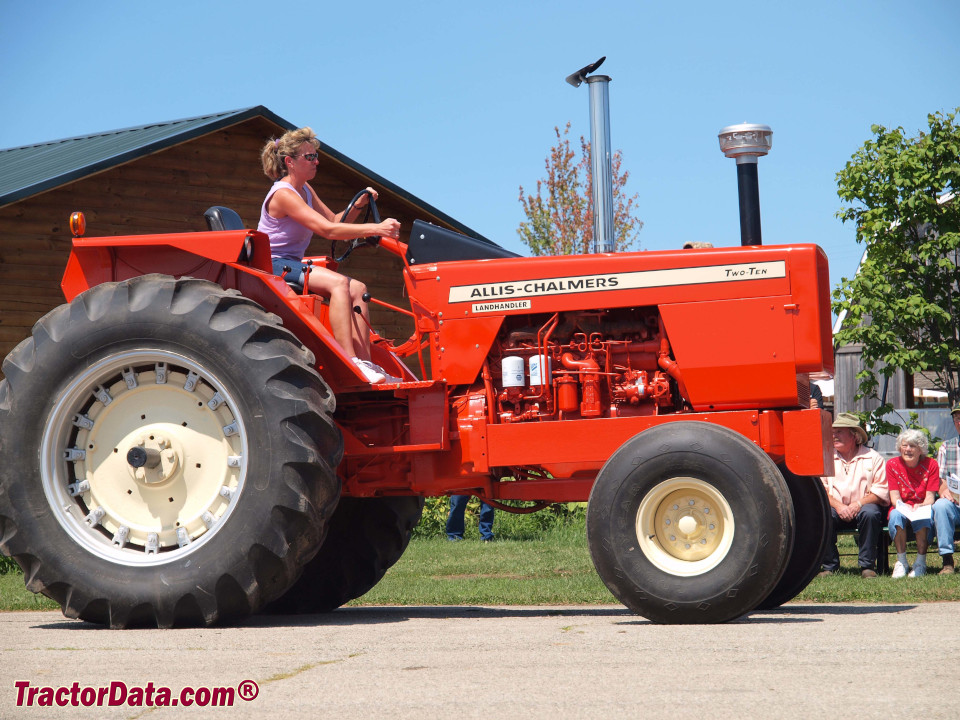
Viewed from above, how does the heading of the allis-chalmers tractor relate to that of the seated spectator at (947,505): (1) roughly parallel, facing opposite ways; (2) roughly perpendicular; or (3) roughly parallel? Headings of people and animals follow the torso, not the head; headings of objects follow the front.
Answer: roughly perpendicular

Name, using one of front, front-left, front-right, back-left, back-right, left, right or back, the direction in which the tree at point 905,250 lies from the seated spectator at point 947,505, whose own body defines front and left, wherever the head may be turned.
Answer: back

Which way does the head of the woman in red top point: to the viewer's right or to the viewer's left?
to the viewer's left

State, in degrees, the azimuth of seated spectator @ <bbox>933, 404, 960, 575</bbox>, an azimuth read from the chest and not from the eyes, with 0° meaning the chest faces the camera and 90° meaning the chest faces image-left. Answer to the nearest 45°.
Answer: approximately 0°

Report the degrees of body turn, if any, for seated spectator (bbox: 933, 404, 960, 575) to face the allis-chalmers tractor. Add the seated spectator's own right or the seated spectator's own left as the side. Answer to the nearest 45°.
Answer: approximately 45° to the seated spectator's own right

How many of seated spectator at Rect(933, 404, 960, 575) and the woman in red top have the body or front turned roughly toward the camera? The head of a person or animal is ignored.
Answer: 2

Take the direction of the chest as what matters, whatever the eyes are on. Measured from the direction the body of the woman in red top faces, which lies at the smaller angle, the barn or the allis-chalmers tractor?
the allis-chalmers tractor

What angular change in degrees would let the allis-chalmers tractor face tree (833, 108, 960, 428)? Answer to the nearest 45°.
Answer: approximately 45° to its left

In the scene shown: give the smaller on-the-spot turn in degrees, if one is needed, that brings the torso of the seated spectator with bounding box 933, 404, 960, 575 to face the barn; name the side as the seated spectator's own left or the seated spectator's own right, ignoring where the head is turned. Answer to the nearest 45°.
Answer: approximately 90° to the seated spectator's own right

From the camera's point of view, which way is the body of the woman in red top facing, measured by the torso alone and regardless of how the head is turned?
toward the camera

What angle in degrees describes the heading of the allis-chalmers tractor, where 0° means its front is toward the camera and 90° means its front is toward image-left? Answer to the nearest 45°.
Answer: approximately 270°

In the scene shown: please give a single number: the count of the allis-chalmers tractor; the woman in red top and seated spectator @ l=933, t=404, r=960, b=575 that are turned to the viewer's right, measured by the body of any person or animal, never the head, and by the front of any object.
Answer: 1
